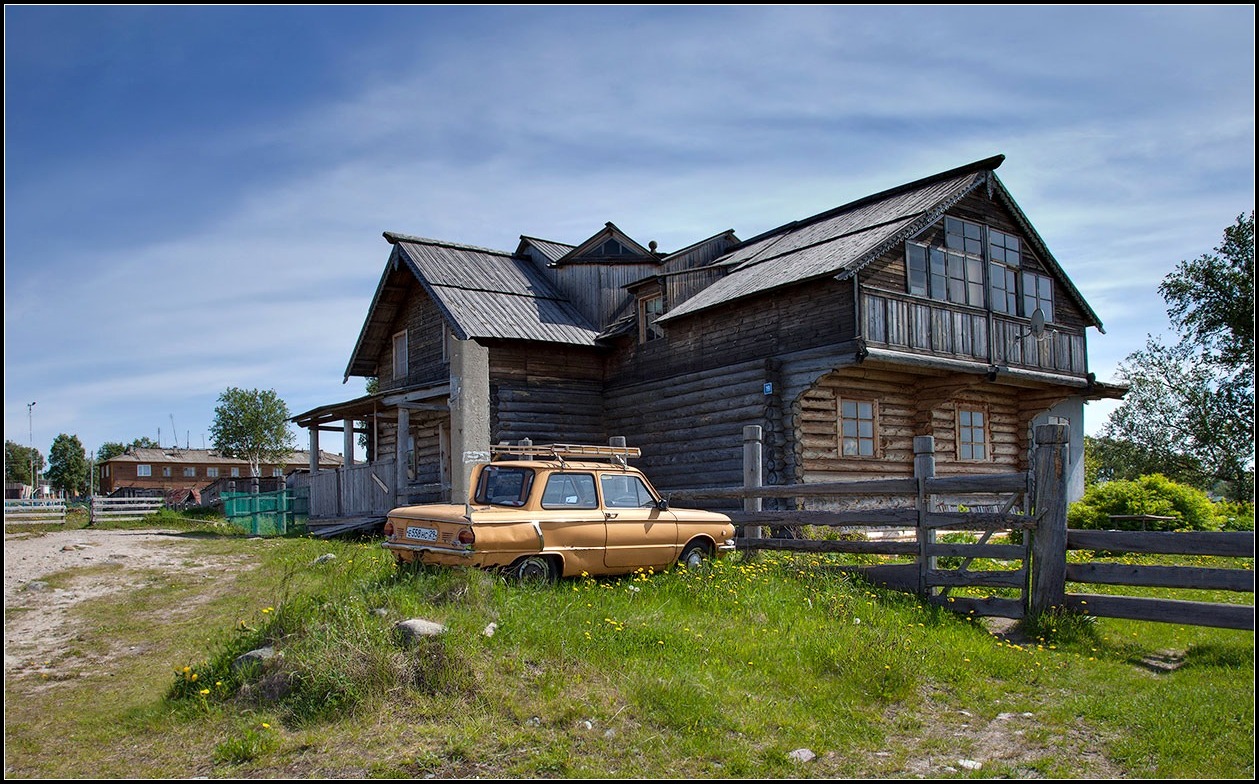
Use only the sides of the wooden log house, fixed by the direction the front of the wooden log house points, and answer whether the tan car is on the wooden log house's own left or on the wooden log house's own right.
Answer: on the wooden log house's own right

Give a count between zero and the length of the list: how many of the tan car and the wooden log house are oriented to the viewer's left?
0

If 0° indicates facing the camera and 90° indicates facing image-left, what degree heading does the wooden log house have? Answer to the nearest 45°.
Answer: approximately 315°

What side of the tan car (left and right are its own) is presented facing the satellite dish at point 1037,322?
front

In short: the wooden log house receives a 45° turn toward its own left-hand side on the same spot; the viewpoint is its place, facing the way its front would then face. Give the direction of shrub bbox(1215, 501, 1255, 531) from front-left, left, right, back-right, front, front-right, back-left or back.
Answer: front

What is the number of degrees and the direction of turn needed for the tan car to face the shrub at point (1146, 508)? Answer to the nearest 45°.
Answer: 0° — it already faces it

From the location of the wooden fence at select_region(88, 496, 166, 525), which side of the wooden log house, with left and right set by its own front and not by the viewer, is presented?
back

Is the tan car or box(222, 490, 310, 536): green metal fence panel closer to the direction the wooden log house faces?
the tan car

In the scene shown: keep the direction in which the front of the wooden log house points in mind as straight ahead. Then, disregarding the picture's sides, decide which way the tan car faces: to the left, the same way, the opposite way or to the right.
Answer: to the left

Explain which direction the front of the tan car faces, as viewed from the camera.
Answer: facing away from the viewer and to the right of the viewer

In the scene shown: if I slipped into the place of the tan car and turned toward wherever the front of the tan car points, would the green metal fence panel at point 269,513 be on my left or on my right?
on my left
